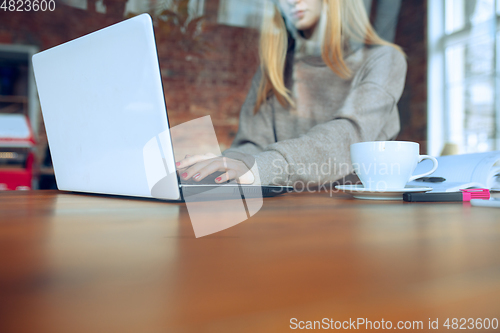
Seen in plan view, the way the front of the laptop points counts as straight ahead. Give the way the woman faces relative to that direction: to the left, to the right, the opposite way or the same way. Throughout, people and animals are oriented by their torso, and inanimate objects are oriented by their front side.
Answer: the opposite way

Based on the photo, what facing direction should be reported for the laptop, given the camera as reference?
facing away from the viewer and to the right of the viewer

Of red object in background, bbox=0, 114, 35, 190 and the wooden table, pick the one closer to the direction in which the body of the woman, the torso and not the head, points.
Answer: the wooden table

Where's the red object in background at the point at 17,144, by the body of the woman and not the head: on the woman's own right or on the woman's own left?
on the woman's own right

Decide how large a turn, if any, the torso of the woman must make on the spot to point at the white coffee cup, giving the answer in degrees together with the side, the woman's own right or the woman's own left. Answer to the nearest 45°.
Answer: approximately 45° to the woman's own left
